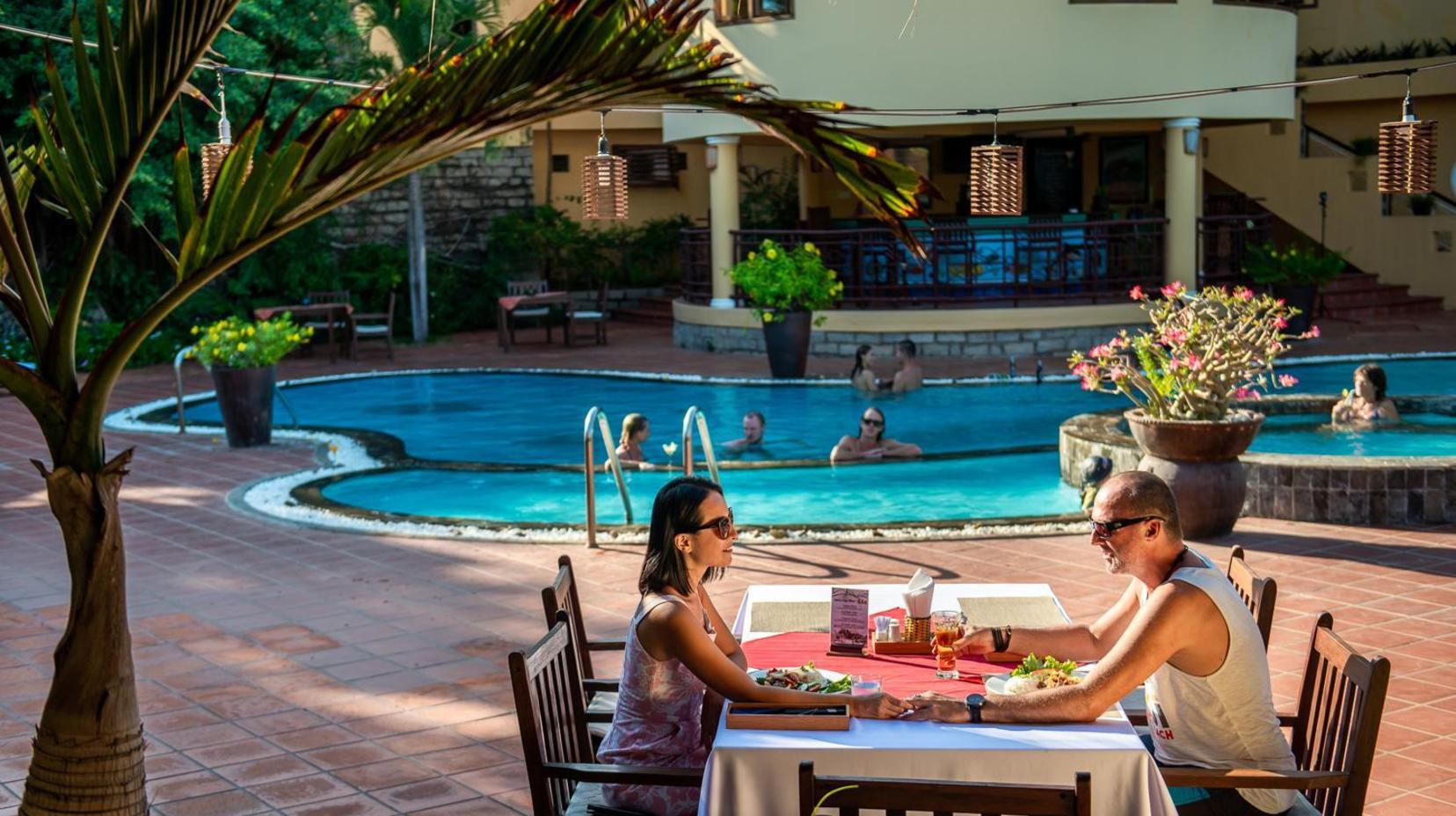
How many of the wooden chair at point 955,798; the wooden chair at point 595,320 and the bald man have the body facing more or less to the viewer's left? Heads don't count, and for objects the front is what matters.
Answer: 2

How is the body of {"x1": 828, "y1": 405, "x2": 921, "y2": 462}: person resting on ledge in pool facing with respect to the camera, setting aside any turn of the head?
toward the camera

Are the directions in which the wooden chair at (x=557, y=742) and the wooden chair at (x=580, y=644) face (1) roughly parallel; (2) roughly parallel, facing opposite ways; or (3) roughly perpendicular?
roughly parallel

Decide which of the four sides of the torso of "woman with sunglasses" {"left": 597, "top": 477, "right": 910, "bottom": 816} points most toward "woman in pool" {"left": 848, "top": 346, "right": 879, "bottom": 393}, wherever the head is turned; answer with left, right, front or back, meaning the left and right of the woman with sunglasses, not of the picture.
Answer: left

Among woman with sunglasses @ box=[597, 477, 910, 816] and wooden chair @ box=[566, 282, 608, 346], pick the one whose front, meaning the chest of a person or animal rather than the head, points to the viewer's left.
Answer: the wooden chair

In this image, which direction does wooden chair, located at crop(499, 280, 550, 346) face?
toward the camera

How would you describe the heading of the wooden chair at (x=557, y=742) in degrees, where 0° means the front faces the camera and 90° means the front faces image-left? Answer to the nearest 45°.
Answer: approximately 270°

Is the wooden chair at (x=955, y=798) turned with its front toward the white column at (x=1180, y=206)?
yes

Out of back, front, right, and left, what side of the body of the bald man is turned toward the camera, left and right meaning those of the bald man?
left

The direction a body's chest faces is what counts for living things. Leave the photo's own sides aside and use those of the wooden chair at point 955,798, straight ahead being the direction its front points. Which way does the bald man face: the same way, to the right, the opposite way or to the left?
to the left

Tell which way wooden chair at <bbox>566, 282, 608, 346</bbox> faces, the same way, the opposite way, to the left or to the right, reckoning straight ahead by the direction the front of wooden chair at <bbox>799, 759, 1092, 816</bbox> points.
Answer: to the left

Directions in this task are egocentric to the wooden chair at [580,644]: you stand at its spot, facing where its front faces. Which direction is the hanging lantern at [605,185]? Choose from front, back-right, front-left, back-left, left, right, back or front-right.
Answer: left

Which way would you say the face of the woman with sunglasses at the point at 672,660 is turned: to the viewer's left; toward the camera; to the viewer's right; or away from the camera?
to the viewer's right

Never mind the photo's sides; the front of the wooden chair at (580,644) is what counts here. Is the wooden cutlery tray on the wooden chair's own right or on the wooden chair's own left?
on the wooden chair's own right

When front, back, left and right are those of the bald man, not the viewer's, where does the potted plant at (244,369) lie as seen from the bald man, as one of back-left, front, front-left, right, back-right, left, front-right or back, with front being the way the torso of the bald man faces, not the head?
front-right

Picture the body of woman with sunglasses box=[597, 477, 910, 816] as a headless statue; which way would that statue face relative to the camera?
to the viewer's right

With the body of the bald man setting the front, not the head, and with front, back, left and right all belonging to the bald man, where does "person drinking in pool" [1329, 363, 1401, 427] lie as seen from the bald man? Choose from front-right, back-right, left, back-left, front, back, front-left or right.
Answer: right

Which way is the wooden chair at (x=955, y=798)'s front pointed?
away from the camera
